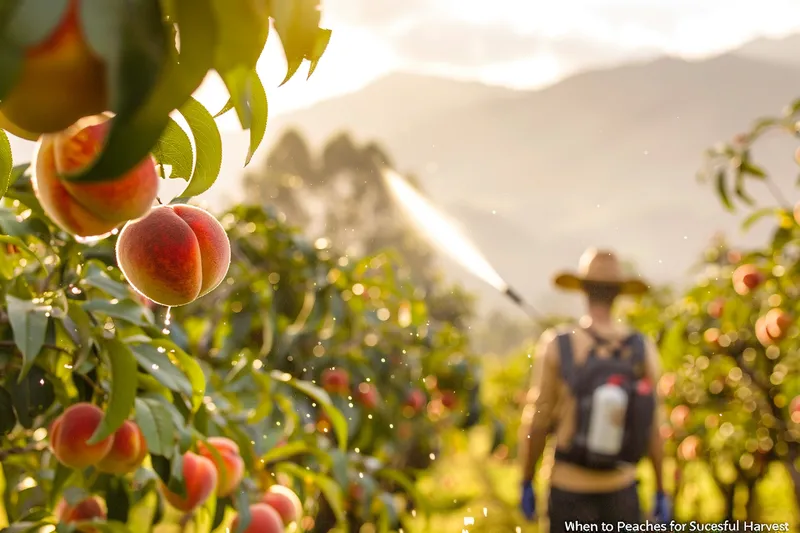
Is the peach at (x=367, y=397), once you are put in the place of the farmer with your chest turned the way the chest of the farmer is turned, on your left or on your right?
on your left

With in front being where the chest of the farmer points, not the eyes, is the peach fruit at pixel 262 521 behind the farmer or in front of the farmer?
behind

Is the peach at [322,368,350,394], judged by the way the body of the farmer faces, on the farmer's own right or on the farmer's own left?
on the farmer's own left

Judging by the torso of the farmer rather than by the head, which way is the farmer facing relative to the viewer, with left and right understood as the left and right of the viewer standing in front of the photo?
facing away from the viewer

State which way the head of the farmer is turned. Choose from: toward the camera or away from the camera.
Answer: away from the camera
